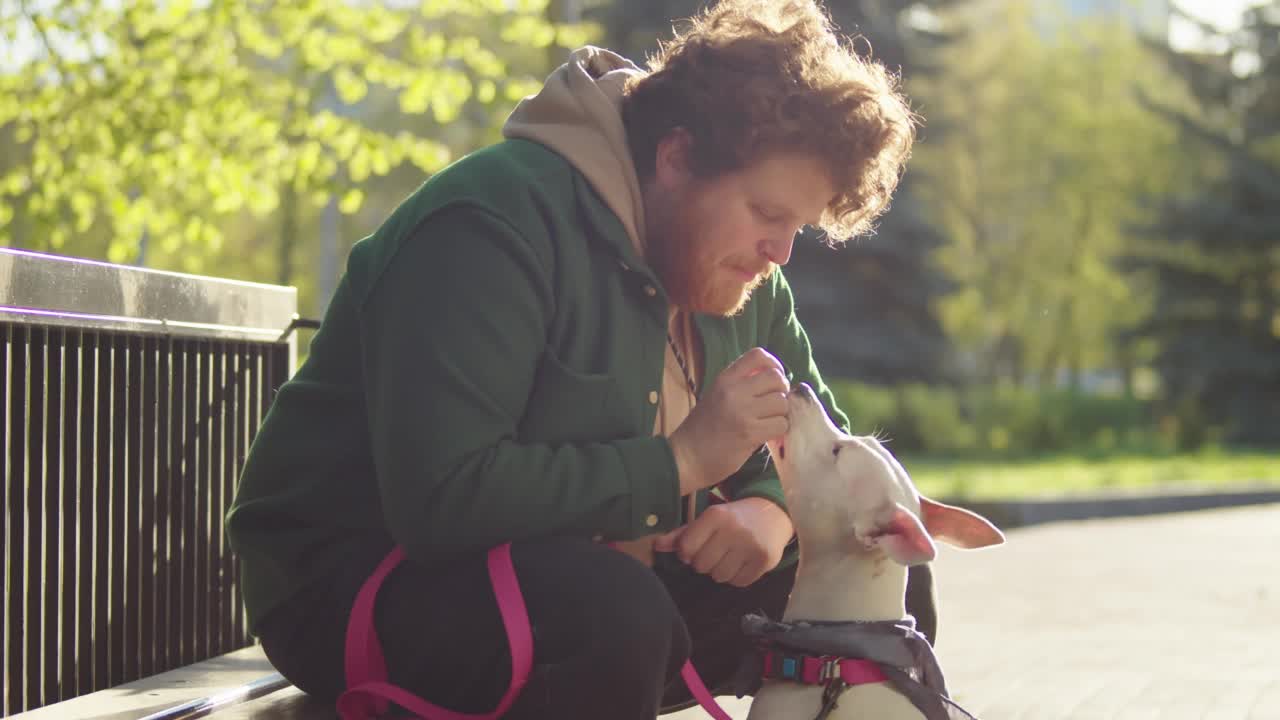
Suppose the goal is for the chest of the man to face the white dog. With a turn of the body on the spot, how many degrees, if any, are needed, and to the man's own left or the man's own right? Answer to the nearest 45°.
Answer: approximately 45° to the man's own left

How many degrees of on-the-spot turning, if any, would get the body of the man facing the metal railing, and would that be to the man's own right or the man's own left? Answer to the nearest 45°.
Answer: approximately 180°

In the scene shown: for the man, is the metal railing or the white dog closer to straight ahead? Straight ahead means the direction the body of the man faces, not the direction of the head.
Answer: the white dog

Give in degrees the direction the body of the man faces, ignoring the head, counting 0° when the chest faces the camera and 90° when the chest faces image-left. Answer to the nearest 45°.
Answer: approximately 315°
